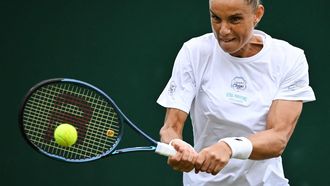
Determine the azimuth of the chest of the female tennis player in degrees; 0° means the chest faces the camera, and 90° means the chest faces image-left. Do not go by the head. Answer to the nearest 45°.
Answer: approximately 0°

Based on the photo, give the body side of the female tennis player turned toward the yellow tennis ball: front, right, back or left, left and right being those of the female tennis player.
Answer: right
